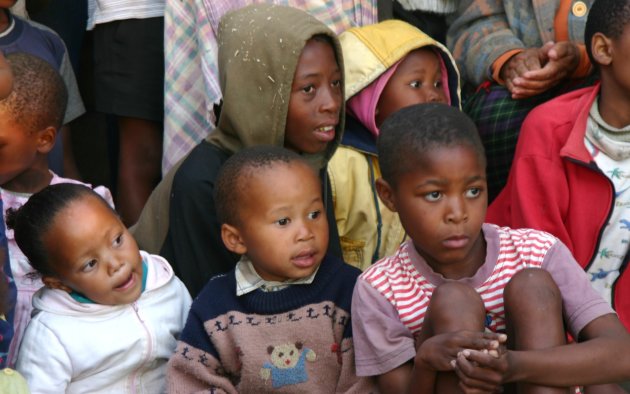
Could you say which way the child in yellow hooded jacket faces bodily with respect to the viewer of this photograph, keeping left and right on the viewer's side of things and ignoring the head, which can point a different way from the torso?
facing the viewer and to the right of the viewer

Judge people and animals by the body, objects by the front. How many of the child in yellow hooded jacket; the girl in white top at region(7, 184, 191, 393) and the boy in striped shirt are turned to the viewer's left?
0

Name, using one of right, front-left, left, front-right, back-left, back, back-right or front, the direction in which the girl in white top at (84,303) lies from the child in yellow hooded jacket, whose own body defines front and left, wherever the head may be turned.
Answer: right

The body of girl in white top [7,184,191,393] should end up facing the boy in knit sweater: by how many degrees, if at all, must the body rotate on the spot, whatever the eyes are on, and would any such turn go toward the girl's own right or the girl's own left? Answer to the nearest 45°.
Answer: approximately 45° to the girl's own left

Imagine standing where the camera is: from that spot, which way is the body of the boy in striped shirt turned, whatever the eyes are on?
toward the camera

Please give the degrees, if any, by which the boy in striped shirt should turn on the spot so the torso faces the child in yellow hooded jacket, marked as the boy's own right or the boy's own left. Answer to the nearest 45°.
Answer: approximately 135° to the boy's own right

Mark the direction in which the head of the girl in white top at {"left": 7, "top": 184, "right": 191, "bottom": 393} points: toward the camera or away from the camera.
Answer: toward the camera

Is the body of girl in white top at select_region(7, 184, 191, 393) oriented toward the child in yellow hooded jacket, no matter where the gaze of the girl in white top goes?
no

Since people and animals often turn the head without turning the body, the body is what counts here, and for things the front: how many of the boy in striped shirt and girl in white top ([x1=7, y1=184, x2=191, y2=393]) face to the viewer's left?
0

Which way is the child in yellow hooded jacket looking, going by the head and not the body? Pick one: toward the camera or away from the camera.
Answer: toward the camera

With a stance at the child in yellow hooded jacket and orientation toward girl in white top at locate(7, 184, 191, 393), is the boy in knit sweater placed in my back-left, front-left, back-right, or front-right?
front-left

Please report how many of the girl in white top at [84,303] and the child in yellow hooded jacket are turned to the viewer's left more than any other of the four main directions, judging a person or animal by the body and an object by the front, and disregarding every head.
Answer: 0

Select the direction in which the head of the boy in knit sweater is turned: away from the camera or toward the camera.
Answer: toward the camera

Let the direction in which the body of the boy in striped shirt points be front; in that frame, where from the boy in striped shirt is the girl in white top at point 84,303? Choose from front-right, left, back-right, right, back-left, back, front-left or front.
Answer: right
